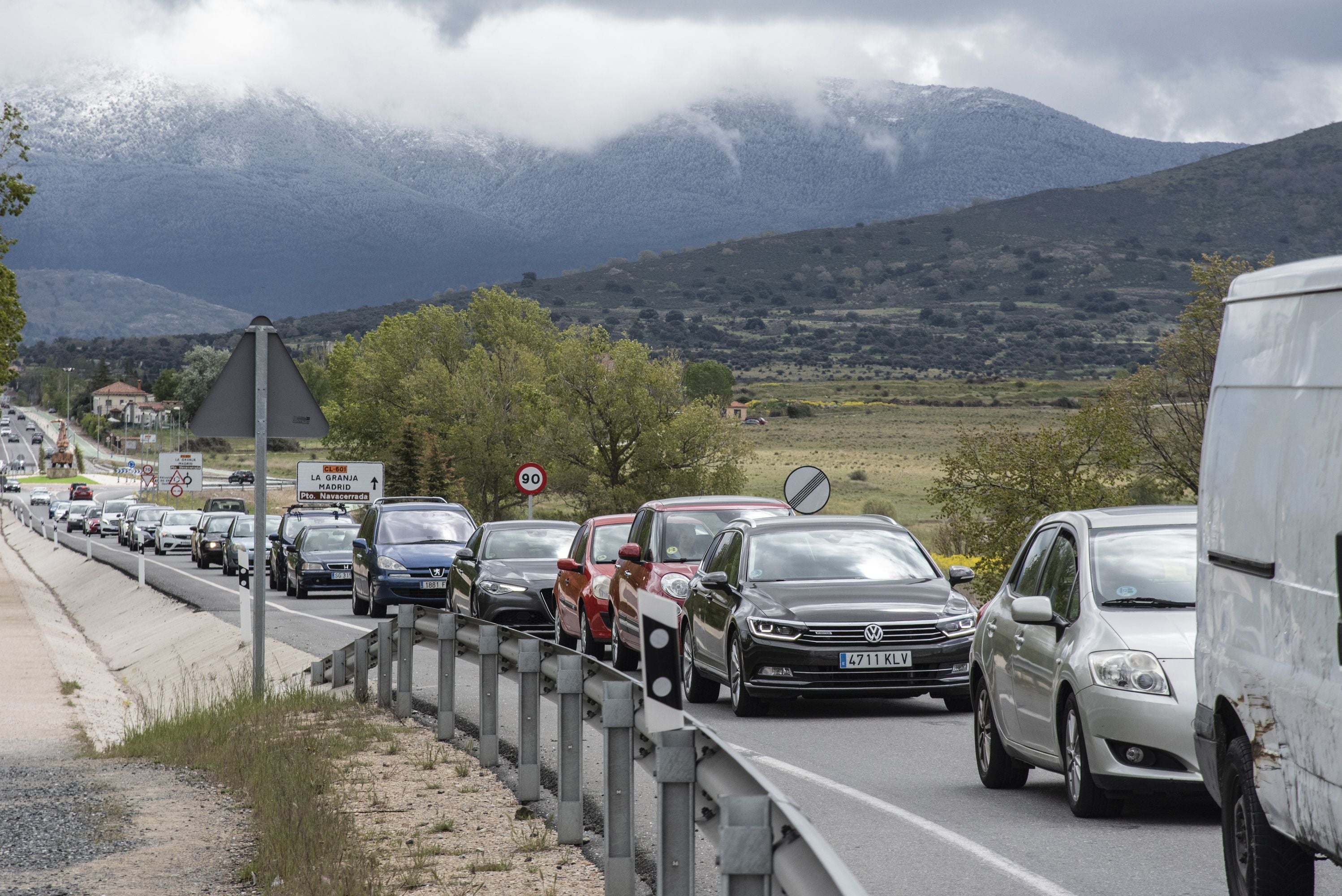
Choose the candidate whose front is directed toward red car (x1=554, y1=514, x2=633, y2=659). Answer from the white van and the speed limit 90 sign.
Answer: the speed limit 90 sign

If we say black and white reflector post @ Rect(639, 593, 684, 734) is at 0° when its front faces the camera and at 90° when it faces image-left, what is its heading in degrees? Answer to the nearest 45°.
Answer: approximately 0°

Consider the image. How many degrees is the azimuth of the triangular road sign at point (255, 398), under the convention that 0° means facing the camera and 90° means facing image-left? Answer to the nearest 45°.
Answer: approximately 180°

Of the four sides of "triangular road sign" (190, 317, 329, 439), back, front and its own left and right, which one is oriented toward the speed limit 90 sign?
front

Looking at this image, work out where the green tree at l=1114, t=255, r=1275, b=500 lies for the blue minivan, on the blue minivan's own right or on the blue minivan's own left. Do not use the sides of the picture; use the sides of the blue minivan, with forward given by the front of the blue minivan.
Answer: on the blue minivan's own left

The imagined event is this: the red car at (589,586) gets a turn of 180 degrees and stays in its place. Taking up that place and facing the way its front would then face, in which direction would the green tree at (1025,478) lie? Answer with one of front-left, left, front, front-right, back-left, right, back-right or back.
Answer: front-right

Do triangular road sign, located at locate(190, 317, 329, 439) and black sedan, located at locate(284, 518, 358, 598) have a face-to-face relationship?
yes

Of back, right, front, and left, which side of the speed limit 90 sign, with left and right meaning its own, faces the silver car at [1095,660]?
front

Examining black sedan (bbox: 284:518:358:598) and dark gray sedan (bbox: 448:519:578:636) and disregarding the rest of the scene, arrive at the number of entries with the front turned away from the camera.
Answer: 0

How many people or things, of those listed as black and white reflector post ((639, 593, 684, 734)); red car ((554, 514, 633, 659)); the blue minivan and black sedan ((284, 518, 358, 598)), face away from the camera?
0

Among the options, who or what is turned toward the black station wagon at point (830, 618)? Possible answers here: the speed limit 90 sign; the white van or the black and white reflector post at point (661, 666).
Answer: the speed limit 90 sign

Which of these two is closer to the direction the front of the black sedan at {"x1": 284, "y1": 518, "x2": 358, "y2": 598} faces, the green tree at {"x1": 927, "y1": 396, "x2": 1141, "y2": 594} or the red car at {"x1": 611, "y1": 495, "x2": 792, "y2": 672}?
the red car

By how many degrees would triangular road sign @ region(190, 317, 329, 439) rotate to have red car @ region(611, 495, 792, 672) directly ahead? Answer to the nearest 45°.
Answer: approximately 45° to its right

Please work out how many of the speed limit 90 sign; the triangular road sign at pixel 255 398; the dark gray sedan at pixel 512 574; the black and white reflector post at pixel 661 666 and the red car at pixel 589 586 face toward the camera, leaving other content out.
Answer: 4

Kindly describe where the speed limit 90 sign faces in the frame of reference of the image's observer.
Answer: facing the viewer

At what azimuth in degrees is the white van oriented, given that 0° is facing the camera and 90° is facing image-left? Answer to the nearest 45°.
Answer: approximately 315°

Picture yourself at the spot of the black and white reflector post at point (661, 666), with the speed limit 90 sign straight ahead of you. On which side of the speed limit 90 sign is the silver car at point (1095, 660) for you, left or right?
right

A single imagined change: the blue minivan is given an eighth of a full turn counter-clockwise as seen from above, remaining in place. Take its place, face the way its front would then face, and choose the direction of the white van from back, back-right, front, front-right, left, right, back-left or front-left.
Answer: front-right

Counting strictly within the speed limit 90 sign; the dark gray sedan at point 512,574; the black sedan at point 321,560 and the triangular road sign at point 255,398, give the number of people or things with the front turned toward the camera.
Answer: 3
